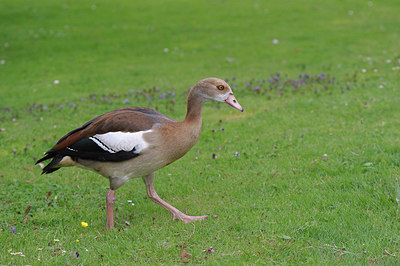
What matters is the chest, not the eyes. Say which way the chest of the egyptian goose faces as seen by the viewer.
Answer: to the viewer's right
